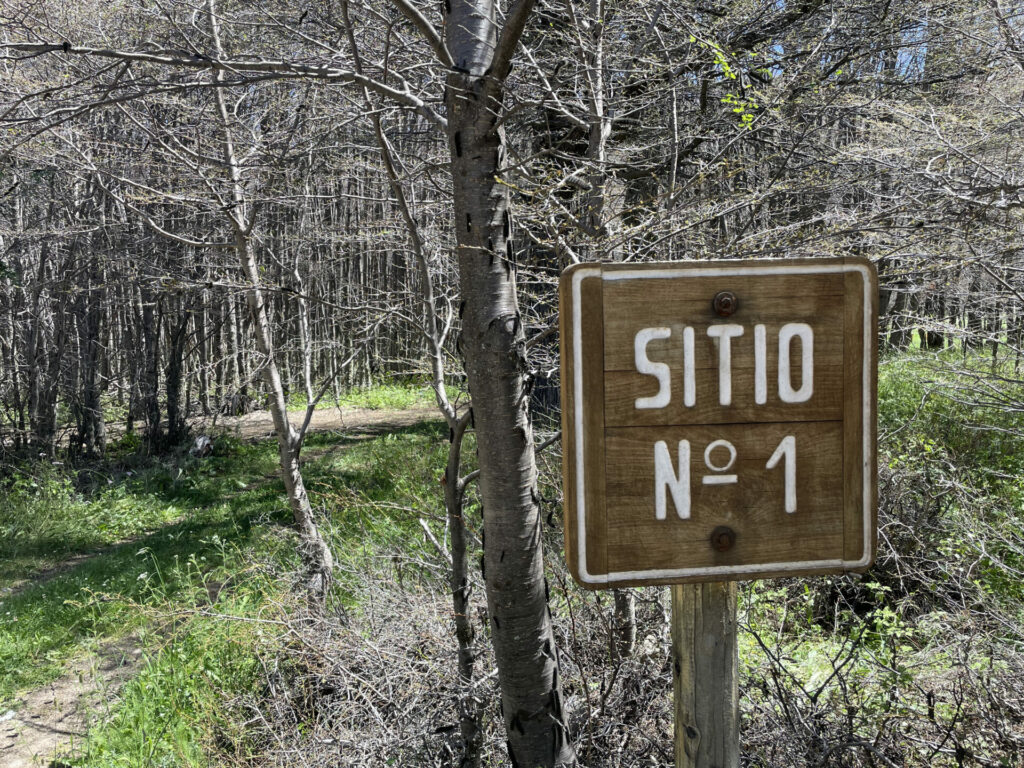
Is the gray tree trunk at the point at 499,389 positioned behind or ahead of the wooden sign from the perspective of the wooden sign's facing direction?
behind

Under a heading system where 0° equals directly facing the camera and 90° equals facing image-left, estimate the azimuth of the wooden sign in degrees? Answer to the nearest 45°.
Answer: approximately 0°
